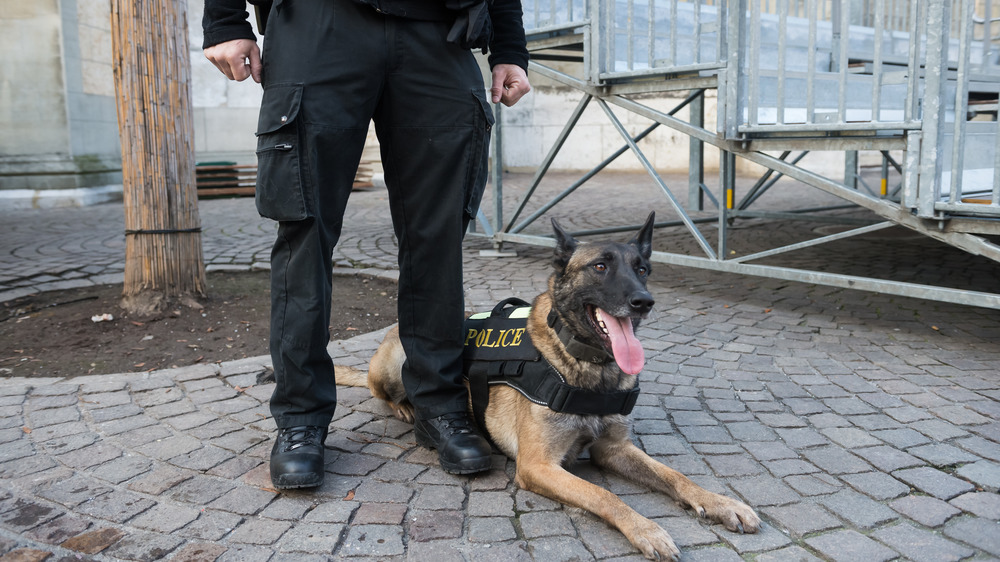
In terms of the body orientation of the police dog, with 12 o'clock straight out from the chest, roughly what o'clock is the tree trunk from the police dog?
The tree trunk is roughly at 6 o'clock from the police dog.

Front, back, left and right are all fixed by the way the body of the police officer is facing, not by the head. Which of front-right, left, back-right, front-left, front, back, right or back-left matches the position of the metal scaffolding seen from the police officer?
back-left

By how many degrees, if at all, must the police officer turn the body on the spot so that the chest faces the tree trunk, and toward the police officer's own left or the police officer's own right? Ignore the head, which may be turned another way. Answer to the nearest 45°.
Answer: approximately 135° to the police officer's own right

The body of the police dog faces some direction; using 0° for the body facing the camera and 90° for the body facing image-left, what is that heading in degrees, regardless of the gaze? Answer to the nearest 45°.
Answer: approximately 315°

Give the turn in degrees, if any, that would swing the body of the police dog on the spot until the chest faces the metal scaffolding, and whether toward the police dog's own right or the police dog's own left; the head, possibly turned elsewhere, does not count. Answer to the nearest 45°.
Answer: approximately 90° to the police dog's own left

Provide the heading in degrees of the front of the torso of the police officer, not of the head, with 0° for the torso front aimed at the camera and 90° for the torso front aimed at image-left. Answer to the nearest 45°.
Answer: approximately 0°
